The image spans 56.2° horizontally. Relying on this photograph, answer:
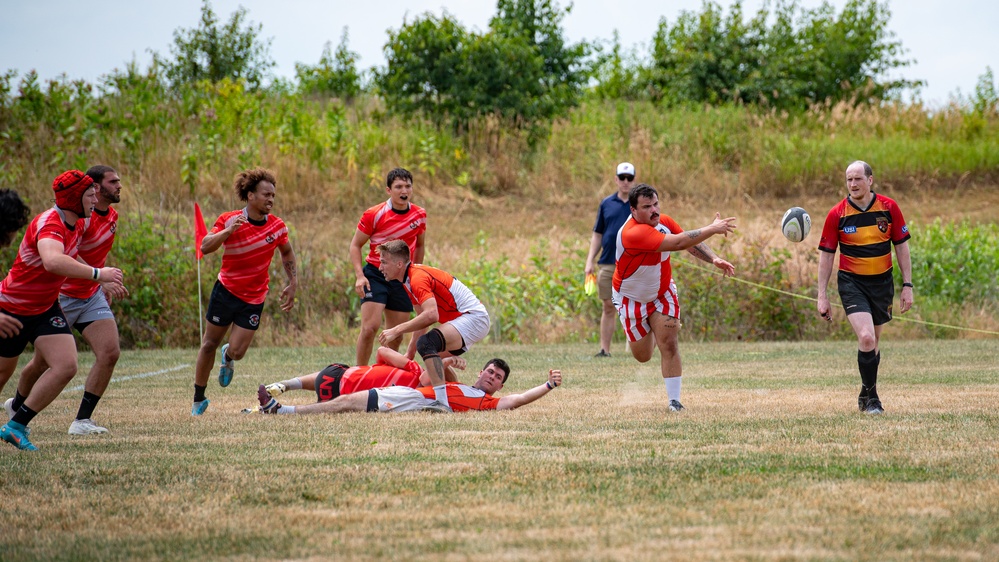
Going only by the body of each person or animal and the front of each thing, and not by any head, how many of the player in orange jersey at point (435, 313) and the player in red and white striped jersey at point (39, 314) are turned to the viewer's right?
1

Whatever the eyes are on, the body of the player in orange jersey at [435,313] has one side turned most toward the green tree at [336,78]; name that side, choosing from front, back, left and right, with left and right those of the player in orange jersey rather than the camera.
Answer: right

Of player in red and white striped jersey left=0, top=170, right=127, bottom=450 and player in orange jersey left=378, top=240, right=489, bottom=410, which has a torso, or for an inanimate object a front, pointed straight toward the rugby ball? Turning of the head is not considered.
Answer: the player in red and white striped jersey

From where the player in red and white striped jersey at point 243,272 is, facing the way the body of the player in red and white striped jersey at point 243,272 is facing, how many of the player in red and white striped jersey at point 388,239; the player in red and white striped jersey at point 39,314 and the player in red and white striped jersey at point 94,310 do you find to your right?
2

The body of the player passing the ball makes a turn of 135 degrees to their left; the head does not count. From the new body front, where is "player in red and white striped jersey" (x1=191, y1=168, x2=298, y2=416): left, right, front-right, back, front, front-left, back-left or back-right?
left

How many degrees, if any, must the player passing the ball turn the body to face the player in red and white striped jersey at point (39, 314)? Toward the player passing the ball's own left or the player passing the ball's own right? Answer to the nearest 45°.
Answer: approximately 90° to the player passing the ball's own right

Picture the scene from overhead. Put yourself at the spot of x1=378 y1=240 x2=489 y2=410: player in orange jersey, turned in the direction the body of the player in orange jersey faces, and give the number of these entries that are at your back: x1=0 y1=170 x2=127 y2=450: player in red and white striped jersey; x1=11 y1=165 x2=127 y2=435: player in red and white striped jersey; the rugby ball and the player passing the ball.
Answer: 2

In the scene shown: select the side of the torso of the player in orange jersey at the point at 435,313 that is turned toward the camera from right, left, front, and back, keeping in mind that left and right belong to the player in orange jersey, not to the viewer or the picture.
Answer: left

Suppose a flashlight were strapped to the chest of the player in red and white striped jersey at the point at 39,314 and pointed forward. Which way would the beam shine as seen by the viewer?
to the viewer's right

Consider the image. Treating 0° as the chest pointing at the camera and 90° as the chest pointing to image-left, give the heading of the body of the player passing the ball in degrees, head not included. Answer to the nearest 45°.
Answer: approximately 315°

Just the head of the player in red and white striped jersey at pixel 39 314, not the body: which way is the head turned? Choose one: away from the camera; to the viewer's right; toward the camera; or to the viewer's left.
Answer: to the viewer's right

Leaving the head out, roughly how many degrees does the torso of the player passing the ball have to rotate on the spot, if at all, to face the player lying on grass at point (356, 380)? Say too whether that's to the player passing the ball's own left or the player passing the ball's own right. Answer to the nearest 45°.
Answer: approximately 135° to the player passing the ball's own right
